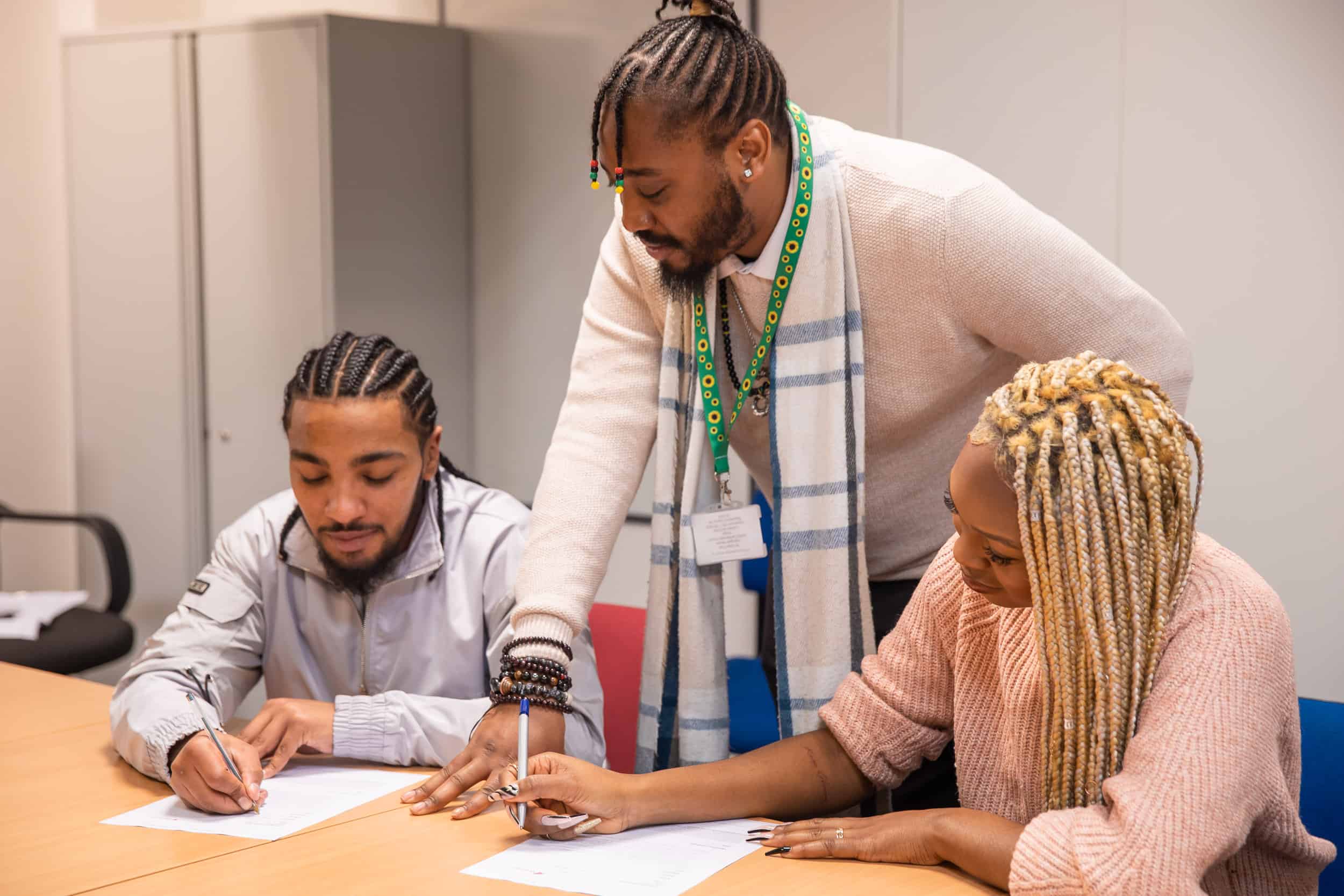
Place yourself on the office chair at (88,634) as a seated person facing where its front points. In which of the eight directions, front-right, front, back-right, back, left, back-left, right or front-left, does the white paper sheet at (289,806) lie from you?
right

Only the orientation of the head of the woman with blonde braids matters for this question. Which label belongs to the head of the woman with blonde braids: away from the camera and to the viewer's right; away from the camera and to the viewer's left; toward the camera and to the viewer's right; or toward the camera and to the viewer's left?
toward the camera and to the viewer's left

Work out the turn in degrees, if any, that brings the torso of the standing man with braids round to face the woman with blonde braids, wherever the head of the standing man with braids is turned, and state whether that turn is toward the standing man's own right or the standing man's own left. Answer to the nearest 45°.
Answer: approximately 90° to the standing man's own left

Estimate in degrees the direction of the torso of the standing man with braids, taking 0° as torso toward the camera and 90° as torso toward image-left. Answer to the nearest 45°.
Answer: approximately 45°

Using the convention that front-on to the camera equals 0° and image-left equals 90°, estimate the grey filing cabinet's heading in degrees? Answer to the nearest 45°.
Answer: approximately 45°

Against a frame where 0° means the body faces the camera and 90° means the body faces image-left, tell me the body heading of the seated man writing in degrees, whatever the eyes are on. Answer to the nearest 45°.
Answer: approximately 0°

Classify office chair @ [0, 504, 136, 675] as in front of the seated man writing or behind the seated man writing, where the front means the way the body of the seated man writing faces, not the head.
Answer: behind

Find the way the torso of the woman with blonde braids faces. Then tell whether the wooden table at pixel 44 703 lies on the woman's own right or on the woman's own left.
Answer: on the woman's own right

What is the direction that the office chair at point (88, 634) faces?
to the viewer's right

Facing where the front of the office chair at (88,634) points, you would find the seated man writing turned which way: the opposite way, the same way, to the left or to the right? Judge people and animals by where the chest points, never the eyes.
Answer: to the right

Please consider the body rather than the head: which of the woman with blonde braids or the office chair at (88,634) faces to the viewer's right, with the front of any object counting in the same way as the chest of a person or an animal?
the office chair

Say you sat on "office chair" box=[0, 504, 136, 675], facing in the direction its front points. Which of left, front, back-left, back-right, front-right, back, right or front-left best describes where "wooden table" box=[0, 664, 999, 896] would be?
right

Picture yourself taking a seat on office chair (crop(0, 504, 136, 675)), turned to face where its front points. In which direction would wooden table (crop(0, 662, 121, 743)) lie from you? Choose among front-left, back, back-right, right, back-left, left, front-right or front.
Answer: right

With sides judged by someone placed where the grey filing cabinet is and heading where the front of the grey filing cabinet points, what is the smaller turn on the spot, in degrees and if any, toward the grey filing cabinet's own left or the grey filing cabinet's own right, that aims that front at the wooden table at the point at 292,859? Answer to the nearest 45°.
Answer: approximately 45° to the grey filing cabinet's own left
